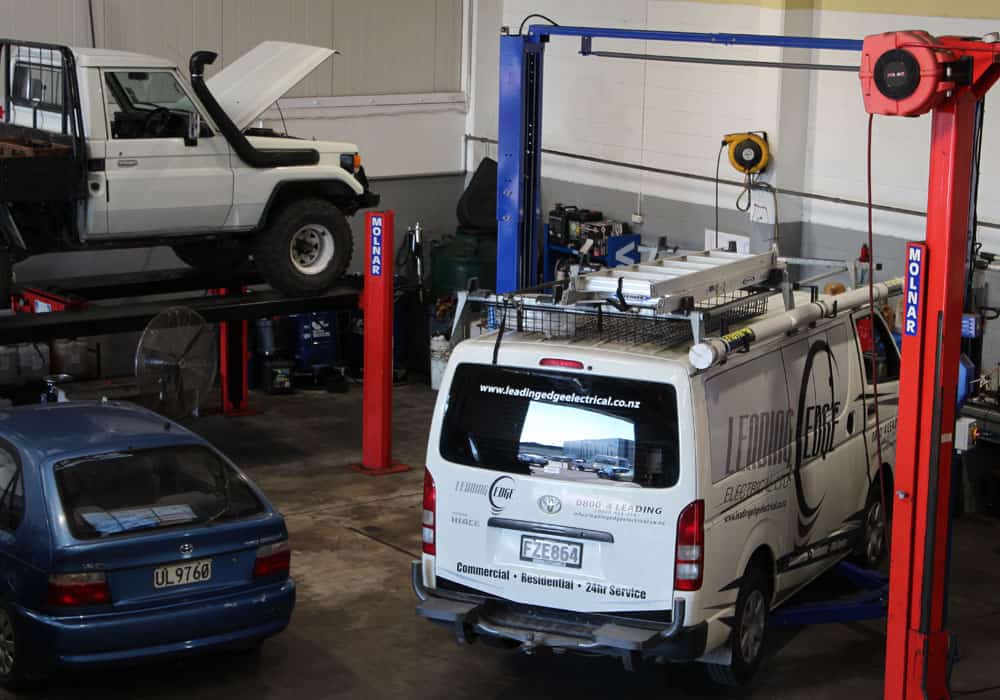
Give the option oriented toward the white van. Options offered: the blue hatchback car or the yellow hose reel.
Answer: the yellow hose reel

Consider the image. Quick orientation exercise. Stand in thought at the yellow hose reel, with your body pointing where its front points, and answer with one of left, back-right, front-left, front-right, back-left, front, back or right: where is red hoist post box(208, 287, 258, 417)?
right

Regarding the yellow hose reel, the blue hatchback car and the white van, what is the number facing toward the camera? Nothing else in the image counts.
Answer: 1

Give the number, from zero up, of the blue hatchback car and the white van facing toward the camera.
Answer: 0

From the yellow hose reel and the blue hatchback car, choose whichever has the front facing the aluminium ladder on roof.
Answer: the yellow hose reel

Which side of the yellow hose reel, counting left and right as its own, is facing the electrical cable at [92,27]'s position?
right

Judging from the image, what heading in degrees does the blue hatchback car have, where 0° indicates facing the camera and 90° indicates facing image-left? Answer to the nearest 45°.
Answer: approximately 135°

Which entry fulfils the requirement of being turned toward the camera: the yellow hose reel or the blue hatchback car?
the yellow hose reel

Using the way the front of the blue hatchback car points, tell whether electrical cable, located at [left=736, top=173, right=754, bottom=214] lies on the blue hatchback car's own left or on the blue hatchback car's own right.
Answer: on the blue hatchback car's own right

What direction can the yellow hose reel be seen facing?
toward the camera

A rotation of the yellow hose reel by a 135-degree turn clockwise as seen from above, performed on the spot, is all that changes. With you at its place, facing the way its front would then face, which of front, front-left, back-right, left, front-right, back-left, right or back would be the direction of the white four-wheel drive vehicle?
left

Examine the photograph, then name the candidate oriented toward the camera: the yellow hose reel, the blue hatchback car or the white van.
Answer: the yellow hose reel

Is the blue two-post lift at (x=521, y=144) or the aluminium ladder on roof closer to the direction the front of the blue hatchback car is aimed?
the blue two-post lift

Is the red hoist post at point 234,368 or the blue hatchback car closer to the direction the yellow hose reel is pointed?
the blue hatchback car

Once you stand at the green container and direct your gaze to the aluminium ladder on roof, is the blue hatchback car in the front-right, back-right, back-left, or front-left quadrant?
front-right

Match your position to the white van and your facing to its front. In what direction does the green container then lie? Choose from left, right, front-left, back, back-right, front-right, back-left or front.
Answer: front-left

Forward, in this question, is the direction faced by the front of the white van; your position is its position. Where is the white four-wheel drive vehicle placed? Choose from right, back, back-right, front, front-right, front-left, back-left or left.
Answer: left

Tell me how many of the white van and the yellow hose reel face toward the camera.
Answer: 1
